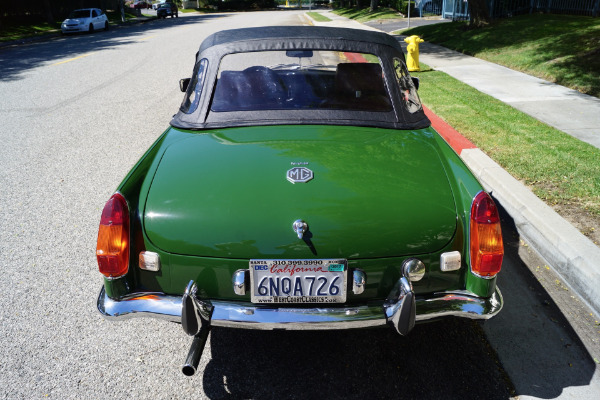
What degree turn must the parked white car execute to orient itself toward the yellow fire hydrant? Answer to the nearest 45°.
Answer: approximately 45° to its left

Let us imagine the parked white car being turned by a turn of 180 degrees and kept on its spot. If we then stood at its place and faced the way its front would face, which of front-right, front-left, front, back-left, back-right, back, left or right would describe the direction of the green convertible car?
back-right

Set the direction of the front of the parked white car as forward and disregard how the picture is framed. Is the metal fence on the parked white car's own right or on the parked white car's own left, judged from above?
on the parked white car's own left

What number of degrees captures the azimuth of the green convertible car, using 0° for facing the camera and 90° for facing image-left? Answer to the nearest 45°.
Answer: approximately 180°

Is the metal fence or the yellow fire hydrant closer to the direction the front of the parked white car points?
the yellow fire hydrant
